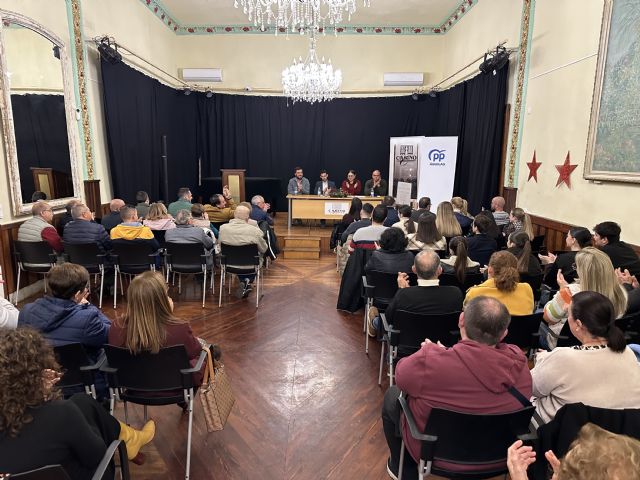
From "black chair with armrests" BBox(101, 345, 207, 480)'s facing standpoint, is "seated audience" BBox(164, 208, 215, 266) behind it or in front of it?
in front

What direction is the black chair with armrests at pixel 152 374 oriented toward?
away from the camera

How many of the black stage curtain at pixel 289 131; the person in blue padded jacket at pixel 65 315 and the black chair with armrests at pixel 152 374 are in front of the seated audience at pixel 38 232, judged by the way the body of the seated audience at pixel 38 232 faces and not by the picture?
1

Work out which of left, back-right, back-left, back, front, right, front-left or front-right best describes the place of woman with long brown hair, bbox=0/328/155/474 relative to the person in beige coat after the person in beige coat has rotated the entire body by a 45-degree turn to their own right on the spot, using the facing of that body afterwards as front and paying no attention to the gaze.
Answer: back-right

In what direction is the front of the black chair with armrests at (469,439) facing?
away from the camera

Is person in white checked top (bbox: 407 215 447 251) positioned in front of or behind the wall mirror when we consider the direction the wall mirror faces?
in front

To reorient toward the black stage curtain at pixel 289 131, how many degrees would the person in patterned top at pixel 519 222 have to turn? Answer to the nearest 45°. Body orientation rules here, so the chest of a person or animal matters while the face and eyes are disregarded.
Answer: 0° — they already face it

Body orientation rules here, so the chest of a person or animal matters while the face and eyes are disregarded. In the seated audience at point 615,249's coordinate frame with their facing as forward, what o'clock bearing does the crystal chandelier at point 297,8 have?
The crystal chandelier is roughly at 11 o'clock from the seated audience.

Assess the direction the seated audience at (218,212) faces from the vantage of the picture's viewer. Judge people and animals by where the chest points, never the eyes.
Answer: facing away from the viewer and to the right of the viewer

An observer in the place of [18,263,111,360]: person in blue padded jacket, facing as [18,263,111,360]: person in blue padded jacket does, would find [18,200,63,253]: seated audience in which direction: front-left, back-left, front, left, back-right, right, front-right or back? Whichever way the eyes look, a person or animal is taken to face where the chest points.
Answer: front-left

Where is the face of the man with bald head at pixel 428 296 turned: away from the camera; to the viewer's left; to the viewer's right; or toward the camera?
away from the camera

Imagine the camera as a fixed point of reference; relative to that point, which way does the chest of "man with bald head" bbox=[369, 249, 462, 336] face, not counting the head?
away from the camera
